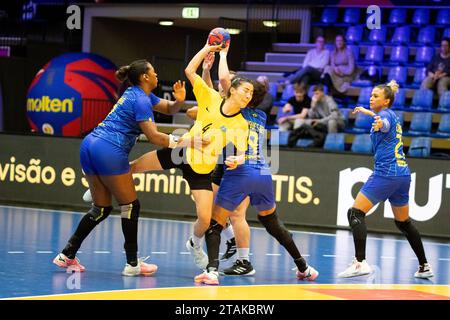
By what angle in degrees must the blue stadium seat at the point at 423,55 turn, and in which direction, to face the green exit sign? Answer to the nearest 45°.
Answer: approximately 45° to its right

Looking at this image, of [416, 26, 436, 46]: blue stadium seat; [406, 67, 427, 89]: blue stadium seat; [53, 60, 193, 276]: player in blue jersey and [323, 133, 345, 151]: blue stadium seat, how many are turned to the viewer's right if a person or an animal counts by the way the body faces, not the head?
1

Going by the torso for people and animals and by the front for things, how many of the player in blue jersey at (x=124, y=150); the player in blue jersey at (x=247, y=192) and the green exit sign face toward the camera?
1

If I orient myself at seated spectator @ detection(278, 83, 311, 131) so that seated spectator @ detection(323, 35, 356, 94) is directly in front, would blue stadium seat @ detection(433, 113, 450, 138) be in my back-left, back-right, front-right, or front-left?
front-right

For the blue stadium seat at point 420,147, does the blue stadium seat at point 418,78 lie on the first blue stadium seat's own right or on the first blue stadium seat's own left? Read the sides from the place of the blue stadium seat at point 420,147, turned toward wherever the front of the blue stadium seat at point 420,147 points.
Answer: on the first blue stadium seat's own right

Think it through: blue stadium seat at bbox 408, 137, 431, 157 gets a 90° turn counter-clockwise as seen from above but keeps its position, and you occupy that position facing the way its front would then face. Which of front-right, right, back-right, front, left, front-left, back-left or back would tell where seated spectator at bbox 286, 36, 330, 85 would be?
back

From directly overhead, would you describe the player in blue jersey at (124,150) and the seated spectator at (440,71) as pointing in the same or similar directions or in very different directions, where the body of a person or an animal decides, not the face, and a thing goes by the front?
very different directions

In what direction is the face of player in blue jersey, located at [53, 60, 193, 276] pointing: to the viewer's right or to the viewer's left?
to the viewer's right

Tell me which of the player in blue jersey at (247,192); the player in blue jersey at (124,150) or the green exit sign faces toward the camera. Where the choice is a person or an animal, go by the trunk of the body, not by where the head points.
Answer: the green exit sign

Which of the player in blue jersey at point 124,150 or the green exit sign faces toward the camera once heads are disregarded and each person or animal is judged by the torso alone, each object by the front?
the green exit sign

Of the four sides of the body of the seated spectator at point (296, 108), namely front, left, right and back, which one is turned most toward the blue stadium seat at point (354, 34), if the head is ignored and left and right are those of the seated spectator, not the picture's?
back

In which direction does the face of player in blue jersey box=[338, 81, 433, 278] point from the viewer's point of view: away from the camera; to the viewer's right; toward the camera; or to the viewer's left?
to the viewer's left

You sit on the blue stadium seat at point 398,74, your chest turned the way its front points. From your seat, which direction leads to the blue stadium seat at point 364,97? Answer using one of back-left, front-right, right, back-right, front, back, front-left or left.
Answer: front

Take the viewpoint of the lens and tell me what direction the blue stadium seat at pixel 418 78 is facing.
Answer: facing the viewer and to the left of the viewer
